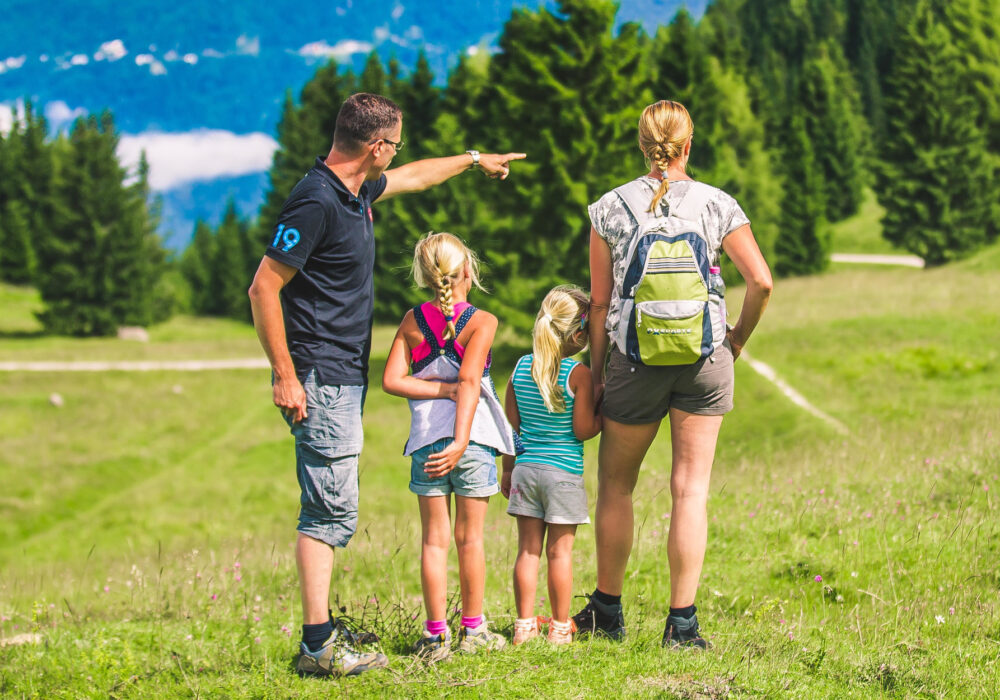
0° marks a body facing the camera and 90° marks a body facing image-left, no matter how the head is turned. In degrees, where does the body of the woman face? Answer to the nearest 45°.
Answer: approximately 180°

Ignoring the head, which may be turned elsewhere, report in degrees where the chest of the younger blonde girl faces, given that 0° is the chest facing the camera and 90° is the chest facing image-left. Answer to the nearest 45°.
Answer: approximately 180°

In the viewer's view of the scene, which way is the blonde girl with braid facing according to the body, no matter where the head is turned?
away from the camera

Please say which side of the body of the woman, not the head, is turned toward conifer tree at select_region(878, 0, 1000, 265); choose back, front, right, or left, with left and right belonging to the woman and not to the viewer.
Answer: front

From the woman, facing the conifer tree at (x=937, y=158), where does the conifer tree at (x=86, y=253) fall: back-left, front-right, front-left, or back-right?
front-left

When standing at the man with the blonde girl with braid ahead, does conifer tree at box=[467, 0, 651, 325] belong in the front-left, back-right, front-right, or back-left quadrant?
front-left

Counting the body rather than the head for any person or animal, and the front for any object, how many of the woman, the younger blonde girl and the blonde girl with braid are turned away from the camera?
3
